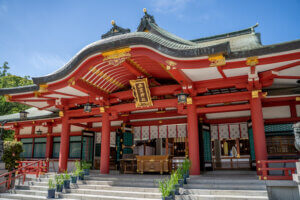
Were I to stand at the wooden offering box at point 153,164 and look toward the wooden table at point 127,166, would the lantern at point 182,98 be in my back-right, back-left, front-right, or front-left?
back-left

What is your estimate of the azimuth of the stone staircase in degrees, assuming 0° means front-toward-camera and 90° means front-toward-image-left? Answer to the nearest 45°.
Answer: approximately 0°

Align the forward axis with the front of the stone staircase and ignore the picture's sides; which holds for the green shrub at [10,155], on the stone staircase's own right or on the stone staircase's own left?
on the stone staircase's own right

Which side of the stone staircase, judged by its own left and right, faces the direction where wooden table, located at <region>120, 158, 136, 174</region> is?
back

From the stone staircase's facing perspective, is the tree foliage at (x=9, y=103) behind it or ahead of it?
behind

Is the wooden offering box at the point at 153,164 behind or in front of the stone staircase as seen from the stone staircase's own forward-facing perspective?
behind
